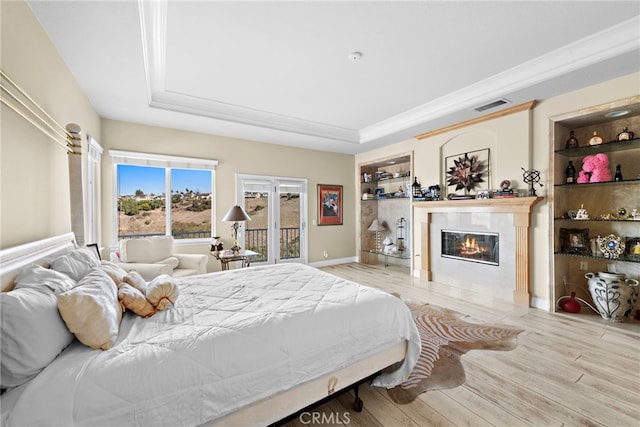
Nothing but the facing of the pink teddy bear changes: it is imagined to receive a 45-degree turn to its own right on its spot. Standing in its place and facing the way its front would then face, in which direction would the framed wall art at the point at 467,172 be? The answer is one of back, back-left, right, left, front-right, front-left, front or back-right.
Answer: front

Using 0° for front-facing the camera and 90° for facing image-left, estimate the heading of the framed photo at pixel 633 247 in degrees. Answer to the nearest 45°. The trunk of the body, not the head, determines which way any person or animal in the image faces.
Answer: approximately 45°

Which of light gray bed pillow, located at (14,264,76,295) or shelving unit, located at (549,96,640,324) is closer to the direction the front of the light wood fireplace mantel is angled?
the light gray bed pillow

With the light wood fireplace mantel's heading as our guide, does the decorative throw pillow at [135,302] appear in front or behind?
in front

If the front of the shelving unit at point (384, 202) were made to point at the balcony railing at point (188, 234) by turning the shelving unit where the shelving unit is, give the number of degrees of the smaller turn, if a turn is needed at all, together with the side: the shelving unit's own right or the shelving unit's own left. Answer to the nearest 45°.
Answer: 0° — it already faces it

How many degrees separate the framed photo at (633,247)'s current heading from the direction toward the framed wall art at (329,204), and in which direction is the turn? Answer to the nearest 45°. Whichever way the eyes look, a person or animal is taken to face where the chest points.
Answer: approximately 45° to its right

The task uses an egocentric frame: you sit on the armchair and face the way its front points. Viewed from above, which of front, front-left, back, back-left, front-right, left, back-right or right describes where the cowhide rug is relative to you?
front

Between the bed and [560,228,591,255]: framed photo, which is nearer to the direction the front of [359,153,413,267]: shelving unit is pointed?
the bed

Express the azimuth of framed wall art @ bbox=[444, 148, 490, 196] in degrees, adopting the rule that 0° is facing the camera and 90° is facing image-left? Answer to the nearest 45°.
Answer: approximately 45°

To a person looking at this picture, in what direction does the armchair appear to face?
facing the viewer and to the right of the viewer

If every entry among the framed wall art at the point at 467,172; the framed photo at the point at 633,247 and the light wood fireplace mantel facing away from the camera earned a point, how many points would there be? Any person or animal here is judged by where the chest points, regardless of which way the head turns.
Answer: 0

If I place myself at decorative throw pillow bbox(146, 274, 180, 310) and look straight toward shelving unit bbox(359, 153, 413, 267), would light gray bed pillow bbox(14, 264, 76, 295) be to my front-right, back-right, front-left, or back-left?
back-left

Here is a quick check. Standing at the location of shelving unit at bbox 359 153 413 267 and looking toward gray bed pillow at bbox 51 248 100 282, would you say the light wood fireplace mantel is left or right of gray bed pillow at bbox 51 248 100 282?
left

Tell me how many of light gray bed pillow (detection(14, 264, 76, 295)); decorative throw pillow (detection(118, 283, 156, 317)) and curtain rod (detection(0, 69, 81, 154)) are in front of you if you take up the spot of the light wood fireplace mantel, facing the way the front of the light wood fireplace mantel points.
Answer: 3

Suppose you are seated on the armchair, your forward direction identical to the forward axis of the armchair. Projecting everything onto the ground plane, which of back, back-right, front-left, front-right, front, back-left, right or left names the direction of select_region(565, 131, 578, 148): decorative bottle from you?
front

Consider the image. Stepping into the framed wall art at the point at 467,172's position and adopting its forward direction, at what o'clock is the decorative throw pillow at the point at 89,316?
The decorative throw pillow is roughly at 11 o'clock from the framed wall art.

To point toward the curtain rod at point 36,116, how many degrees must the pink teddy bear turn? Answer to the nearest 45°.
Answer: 0° — it already faces it
